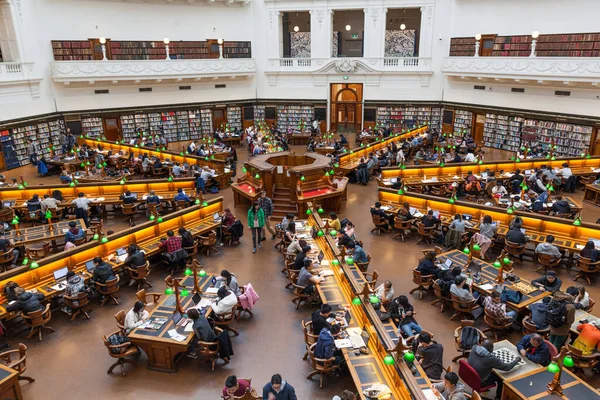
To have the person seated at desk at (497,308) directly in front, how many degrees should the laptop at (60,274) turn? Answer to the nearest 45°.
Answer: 0° — it already faces them

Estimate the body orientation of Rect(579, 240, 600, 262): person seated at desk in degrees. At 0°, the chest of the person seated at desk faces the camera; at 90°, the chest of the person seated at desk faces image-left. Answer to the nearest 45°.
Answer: approximately 180°

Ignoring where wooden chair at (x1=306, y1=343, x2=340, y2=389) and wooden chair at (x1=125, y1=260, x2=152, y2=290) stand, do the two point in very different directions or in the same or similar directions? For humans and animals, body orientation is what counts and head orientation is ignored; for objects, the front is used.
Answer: very different directions

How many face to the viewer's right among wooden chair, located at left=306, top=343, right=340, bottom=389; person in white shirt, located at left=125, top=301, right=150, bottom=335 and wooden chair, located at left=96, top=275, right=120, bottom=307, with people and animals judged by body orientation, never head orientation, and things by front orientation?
2

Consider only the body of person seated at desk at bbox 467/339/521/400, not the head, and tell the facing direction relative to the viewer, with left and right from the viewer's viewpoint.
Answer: facing away from the viewer and to the right of the viewer

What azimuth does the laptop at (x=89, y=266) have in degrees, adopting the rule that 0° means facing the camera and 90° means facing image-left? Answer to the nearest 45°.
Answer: approximately 315°

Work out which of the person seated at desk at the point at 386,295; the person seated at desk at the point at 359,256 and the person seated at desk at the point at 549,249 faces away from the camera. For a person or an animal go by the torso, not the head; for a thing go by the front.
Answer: the person seated at desk at the point at 549,249

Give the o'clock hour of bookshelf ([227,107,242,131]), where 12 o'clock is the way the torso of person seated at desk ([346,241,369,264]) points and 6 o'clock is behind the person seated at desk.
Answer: The bookshelf is roughly at 2 o'clock from the person seated at desk.

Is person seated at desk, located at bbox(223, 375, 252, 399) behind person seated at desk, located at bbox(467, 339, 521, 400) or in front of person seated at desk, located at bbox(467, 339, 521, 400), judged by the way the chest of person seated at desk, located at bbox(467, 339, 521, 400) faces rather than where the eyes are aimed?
behind

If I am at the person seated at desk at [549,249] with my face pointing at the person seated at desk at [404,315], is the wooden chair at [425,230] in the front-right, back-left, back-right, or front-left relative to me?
front-right

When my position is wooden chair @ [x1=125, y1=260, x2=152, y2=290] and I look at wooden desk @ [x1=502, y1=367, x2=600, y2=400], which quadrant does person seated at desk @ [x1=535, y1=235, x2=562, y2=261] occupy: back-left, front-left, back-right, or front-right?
front-left

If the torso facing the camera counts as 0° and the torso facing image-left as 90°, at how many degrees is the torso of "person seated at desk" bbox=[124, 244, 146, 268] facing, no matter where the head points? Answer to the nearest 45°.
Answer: approximately 135°

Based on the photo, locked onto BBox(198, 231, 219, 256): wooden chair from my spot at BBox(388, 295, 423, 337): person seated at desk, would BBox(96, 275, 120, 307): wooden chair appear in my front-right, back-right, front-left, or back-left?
front-left

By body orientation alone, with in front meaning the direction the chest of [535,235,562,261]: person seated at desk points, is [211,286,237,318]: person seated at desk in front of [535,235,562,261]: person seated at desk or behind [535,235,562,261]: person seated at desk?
behind

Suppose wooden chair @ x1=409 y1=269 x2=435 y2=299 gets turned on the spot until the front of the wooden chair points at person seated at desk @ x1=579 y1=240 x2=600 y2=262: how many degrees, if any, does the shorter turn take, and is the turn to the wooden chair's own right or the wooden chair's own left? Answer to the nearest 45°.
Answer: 0° — it already faces them

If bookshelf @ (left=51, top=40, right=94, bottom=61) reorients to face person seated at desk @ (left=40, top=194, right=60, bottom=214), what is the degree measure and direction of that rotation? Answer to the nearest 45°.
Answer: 0° — it already faces them

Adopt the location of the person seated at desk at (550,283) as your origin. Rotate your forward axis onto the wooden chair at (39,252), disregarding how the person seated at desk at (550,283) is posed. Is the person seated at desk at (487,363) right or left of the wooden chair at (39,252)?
left
